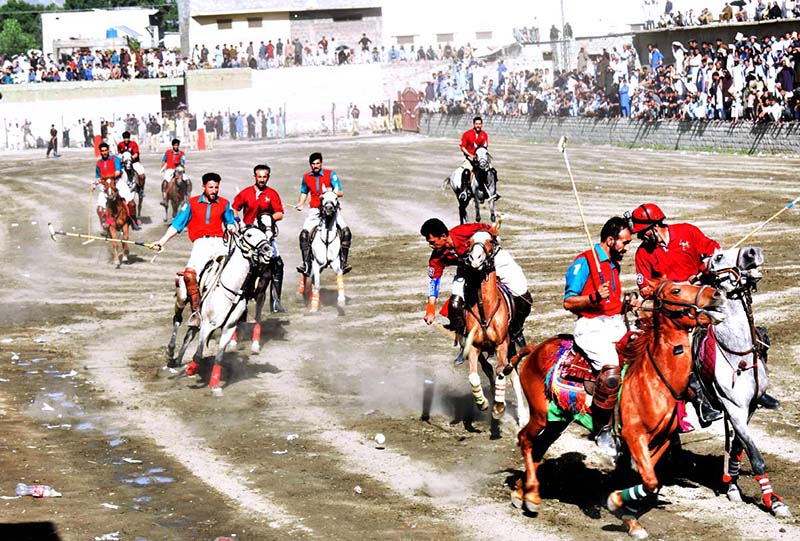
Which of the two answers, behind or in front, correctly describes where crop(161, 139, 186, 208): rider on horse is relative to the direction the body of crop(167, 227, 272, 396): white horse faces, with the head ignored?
behind

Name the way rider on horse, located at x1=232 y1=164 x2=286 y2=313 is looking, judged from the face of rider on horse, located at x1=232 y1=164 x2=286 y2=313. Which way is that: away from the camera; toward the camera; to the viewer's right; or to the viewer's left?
toward the camera

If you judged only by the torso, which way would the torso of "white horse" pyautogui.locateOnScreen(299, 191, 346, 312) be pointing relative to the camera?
toward the camera

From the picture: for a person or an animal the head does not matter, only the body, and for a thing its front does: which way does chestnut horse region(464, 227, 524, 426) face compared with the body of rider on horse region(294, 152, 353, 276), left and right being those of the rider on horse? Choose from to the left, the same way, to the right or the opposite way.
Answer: the same way

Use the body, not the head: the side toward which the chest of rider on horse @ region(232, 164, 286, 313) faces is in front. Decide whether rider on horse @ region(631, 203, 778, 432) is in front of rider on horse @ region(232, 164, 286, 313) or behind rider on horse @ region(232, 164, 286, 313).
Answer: in front

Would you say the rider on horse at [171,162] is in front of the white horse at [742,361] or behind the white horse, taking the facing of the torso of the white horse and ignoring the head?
behind

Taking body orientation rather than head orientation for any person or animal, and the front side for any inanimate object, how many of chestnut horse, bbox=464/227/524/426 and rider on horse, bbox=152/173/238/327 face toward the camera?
2

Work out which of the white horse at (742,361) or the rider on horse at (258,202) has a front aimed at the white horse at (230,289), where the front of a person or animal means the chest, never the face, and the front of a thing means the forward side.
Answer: the rider on horse

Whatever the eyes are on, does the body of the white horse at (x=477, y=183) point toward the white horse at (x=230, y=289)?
no

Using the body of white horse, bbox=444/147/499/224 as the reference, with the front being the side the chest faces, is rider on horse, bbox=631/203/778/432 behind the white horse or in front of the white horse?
in front

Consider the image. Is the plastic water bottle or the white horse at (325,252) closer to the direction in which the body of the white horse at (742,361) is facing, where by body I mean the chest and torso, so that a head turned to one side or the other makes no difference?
the plastic water bottle

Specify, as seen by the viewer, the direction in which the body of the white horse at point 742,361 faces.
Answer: toward the camera

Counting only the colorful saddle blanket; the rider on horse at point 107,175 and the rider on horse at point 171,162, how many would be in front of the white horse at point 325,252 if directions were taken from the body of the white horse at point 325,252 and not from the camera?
1

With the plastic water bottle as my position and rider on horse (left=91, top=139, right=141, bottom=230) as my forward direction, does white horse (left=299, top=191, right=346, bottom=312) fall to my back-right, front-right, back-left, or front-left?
front-right

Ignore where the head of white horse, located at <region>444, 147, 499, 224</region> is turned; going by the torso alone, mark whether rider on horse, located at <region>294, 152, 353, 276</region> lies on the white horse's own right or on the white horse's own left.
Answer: on the white horse's own right
